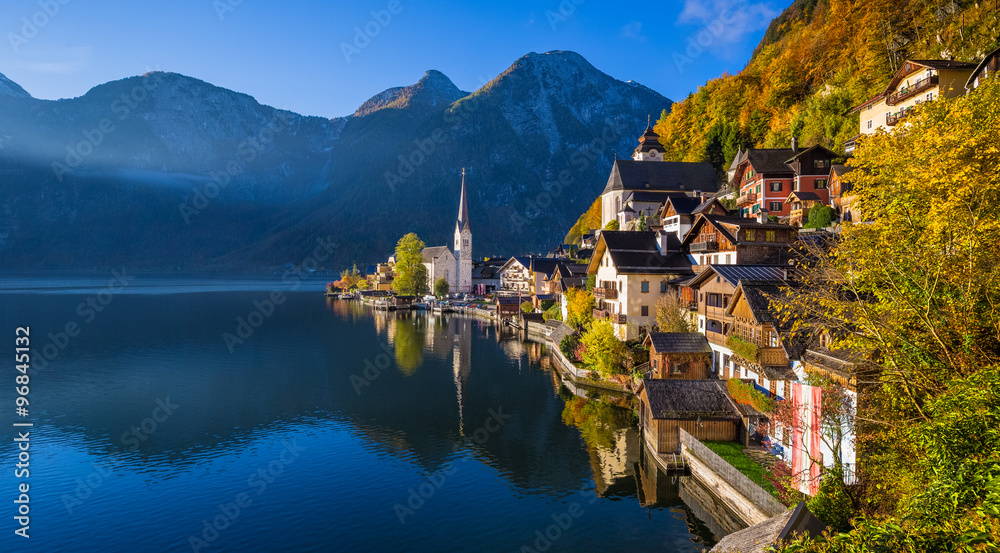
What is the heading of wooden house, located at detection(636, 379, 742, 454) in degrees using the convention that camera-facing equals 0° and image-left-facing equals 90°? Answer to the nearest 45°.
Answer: approximately 90°

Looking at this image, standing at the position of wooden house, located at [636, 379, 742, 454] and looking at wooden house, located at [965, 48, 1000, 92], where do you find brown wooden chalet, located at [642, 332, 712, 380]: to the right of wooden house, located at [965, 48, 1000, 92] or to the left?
left

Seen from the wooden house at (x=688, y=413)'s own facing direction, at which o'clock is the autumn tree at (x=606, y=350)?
The autumn tree is roughly at 2 o'clock from the wooden house.

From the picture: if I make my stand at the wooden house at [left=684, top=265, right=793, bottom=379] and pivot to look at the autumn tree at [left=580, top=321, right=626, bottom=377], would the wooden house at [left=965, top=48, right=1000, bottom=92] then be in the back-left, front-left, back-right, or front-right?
back-right

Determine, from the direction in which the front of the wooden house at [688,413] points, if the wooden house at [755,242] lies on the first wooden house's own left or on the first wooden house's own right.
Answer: on the first wooden house's own right

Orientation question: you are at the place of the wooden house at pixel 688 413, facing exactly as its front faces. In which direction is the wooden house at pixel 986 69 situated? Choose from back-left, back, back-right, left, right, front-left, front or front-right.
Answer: back-right

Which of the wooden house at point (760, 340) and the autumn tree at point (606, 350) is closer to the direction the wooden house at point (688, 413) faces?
the autumn tree

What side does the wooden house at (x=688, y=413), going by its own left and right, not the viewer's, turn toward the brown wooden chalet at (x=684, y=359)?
right

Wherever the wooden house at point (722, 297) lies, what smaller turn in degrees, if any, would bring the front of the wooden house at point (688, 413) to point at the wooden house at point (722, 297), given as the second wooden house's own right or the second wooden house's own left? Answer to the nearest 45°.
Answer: approximately 90° to the second wooden house's own right

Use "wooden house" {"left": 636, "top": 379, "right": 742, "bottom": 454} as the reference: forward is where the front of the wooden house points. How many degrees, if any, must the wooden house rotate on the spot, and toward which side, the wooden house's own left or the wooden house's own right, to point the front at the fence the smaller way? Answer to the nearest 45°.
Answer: approximately 90° to the wooden house's own left

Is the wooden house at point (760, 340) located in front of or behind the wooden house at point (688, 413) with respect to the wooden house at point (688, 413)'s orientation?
behind
